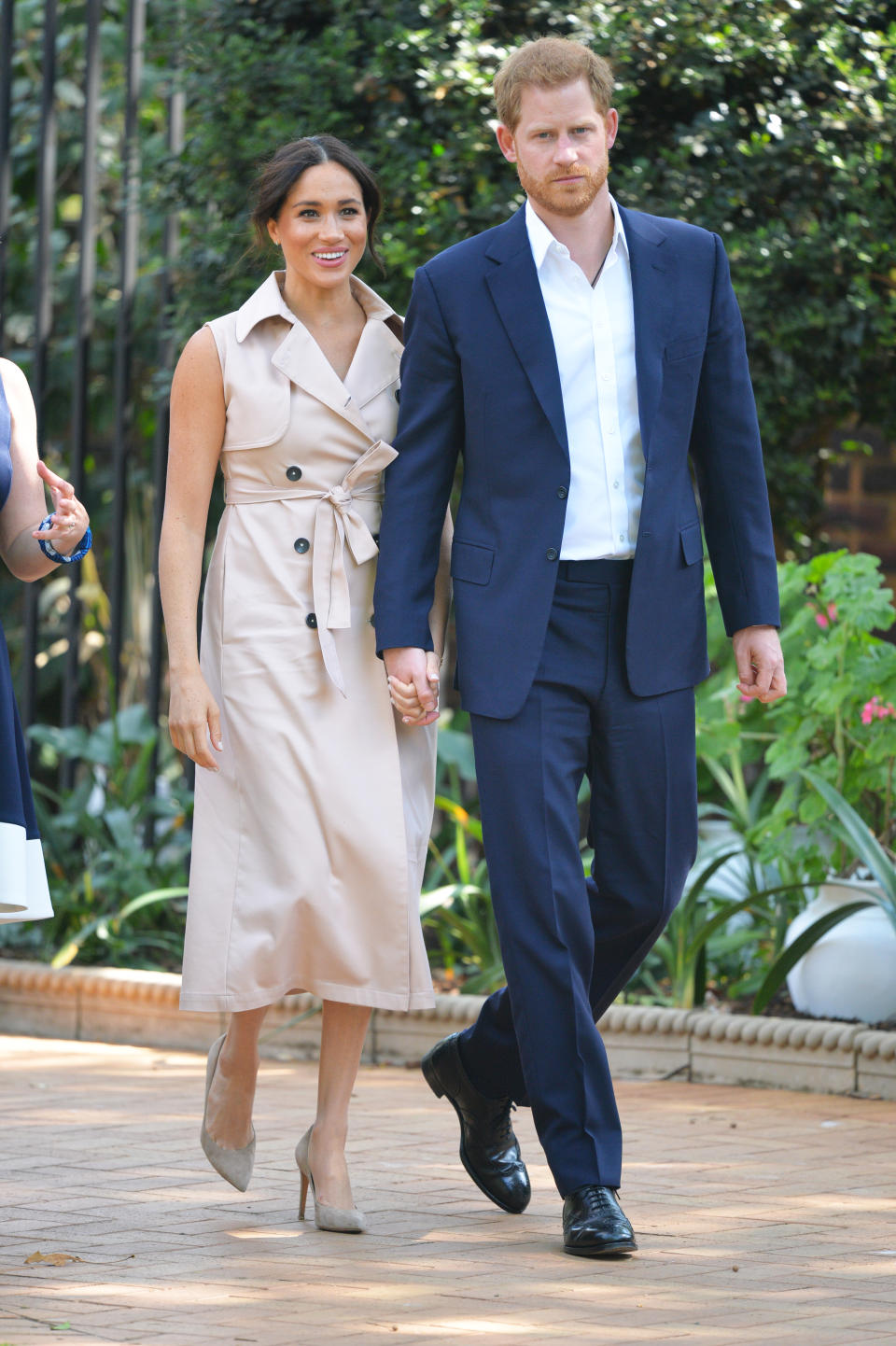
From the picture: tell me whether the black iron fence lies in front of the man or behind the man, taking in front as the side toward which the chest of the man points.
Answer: behind

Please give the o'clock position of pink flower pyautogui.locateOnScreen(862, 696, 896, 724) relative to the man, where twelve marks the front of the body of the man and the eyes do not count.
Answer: The pink flower is roughly at 7 o'clock from the man.
